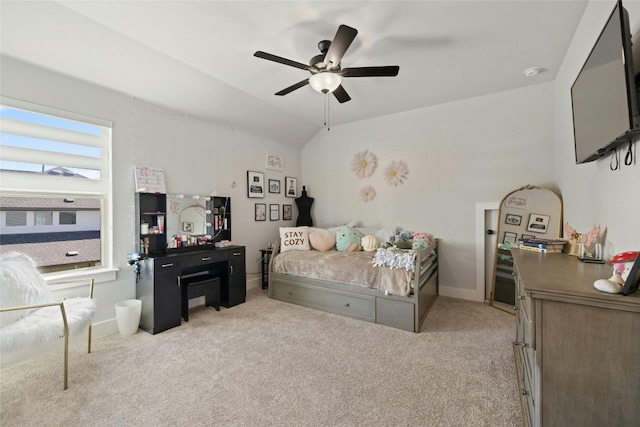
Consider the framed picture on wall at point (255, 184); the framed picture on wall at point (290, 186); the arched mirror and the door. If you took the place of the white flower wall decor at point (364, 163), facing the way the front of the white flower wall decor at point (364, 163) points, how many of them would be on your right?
2

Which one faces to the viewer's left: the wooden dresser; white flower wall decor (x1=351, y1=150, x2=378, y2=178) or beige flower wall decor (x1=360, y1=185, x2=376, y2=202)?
the wooden dresser

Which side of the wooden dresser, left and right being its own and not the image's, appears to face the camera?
left

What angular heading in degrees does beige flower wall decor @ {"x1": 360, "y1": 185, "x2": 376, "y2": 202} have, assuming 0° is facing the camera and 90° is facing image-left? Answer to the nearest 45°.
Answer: approximately 0°

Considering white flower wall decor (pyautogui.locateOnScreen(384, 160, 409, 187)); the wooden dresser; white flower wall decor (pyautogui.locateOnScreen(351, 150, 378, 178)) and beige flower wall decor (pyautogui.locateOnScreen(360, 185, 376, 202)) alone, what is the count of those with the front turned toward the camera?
3

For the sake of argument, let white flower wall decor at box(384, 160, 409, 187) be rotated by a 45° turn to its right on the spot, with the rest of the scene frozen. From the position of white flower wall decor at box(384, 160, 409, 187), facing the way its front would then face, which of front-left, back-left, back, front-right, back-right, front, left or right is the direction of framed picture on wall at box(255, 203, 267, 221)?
front-right

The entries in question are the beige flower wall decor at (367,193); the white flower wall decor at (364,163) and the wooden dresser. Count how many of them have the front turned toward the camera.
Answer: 2

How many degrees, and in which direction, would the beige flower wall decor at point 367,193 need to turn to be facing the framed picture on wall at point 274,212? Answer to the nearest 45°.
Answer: approximately 90° to its right

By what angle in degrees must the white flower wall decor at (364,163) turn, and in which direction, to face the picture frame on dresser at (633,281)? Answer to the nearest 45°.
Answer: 0° — it already faces it
